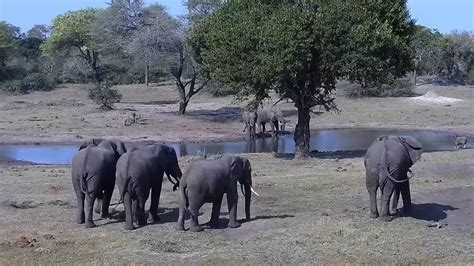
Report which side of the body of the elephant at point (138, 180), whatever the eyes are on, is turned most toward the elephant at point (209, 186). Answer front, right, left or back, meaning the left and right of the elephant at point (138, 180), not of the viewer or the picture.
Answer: right

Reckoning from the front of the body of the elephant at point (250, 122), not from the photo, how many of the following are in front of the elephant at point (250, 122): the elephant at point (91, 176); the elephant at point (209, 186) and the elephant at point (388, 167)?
3

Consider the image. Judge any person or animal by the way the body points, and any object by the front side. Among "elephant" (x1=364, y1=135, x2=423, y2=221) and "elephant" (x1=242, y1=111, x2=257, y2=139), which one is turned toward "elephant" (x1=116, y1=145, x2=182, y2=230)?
"elephant" (x1=242, y1=111, x2=257, y2=139)

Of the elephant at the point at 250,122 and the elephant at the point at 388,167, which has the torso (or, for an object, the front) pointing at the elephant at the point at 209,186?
the elephant at the point at 250,122

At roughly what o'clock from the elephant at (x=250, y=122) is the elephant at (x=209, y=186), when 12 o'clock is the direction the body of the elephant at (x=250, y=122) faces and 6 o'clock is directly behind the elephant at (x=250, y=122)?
the elephant at (x=209, y=186) is roughly at 12 o'clock from the elephant at (x=250, y=122).

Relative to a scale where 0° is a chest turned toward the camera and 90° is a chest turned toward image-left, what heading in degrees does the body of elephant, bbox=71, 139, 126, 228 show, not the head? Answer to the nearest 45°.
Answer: approximately 225°

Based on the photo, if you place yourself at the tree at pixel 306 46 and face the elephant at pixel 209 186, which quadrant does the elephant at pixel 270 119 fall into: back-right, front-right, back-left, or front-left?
back-right

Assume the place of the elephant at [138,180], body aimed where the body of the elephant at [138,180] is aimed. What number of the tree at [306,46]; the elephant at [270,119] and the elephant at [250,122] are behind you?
0

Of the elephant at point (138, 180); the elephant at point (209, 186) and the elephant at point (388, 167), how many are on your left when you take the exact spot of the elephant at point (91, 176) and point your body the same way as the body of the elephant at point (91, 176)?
0

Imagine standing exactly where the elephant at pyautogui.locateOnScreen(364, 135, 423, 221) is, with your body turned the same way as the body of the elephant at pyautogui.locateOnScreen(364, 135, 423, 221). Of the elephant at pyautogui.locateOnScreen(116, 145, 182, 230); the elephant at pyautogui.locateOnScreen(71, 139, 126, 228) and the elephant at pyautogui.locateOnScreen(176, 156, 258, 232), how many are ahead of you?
0

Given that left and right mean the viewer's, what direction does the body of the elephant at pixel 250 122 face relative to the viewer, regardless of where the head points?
facing the viewer

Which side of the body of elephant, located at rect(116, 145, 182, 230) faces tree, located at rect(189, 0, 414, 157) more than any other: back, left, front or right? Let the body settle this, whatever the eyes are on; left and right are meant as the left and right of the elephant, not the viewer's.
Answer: front

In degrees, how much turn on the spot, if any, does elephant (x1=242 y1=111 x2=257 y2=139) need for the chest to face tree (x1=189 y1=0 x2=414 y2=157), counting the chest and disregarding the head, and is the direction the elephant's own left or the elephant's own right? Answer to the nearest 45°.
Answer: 0° — it already faces it

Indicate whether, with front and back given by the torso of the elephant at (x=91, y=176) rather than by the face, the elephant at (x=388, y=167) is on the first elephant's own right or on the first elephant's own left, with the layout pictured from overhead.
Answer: on the first elephant's own right
